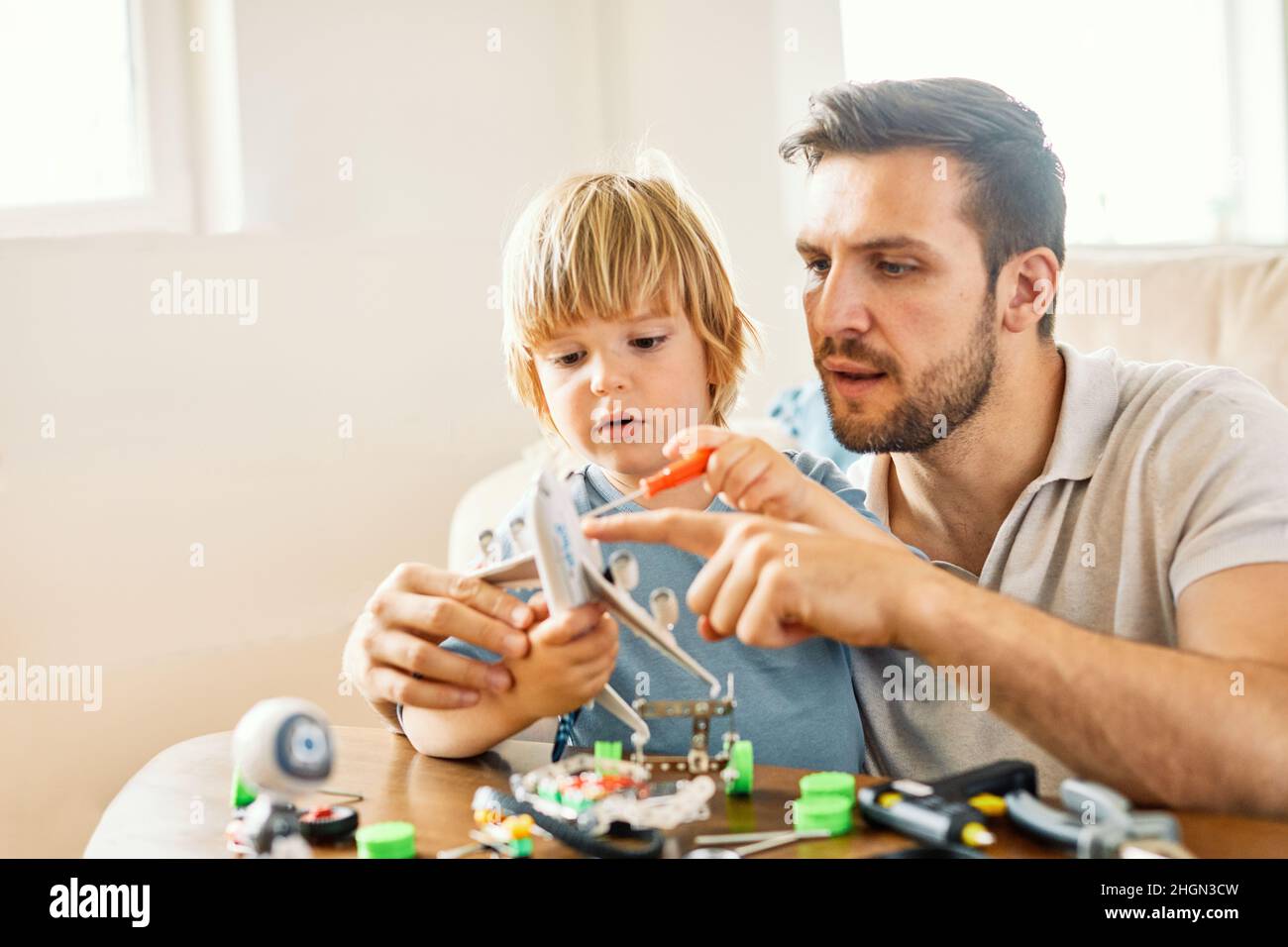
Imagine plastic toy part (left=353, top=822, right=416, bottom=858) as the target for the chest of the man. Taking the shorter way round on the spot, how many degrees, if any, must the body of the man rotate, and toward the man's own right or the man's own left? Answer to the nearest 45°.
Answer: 0° — they already face it

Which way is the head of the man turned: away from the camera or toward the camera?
toward the camera

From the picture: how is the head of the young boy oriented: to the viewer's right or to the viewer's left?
to the viewer's left

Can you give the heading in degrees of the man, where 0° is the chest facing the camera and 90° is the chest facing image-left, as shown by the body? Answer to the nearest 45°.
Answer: approximately 45°

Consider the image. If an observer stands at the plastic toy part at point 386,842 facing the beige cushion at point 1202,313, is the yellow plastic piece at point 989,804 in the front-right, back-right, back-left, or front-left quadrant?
front-right

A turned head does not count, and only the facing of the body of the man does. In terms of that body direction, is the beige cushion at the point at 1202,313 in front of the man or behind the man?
behind
